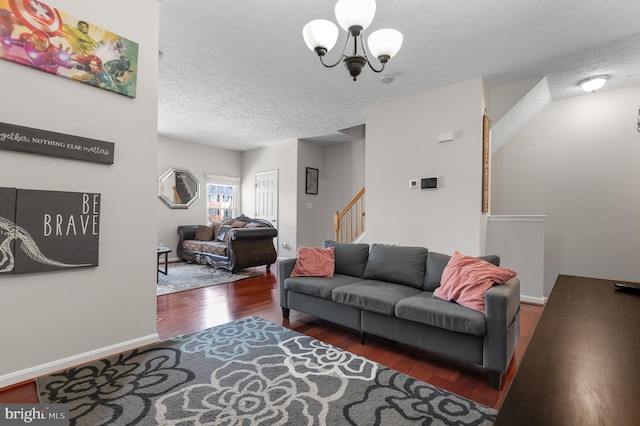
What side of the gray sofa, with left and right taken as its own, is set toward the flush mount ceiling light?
back

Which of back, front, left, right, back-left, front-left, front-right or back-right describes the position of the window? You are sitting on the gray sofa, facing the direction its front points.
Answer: right

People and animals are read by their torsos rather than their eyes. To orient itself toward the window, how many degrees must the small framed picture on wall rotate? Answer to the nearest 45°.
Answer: approximately 135° to its right

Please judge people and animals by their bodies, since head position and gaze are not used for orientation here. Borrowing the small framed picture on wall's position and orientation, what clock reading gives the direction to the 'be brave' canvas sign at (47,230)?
The 'be brave' canvas sign is roughly at 2 o'clock from the small framed picture on wall.

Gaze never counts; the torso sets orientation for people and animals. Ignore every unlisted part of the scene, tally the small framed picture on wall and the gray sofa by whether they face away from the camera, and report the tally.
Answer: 0

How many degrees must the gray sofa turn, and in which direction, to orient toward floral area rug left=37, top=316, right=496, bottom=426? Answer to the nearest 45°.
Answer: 0° — it already faces it

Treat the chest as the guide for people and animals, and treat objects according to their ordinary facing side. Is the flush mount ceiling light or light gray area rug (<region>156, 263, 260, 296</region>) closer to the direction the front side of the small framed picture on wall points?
the flush mount ceiling light

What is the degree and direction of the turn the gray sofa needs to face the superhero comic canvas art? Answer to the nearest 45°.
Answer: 0° — it already faces it

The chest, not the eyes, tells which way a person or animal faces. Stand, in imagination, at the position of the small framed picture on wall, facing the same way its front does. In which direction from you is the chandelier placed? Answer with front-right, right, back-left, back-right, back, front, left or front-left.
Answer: front-right

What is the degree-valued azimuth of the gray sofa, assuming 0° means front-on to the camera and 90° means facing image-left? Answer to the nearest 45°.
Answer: approximately 45°

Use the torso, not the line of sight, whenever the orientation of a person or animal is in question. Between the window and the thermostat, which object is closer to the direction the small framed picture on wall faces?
the thermostat

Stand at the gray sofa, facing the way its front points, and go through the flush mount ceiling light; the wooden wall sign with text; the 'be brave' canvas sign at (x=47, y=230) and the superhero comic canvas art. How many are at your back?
1
